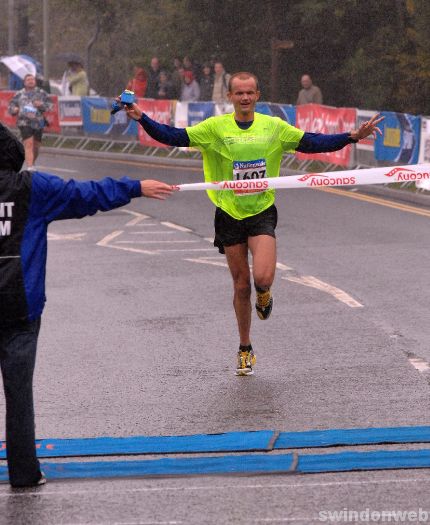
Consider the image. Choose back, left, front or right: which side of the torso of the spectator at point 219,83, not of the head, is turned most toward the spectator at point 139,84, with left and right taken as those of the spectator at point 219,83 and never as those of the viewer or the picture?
right

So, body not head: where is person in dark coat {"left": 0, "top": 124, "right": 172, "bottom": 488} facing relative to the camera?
away from the camera

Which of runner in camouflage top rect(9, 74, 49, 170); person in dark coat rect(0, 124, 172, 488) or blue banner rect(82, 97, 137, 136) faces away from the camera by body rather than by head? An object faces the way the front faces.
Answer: the person in dark coat

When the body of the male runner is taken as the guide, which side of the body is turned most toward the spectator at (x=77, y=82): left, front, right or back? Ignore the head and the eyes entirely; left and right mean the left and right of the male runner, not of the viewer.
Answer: back

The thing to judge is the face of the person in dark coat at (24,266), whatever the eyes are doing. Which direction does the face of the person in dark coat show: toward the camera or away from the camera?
away from the camera

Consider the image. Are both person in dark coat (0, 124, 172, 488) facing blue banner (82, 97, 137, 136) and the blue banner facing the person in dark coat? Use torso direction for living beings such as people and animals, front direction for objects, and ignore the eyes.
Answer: yes

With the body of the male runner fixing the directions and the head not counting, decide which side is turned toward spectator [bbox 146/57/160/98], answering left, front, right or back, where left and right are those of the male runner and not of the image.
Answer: back

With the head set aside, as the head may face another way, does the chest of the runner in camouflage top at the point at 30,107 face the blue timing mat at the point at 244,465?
yes

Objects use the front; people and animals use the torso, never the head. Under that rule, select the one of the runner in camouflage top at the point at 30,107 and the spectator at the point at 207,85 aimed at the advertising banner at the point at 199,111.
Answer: the spectator at the point at 207,85
